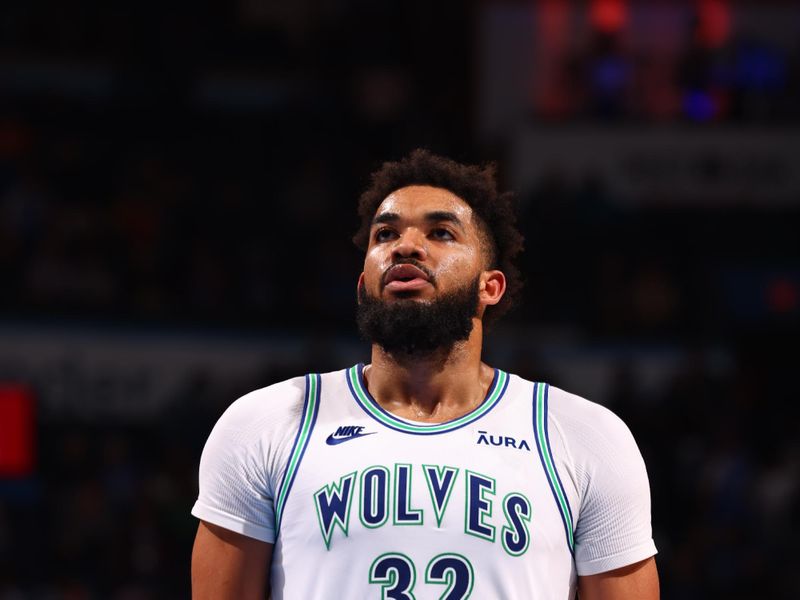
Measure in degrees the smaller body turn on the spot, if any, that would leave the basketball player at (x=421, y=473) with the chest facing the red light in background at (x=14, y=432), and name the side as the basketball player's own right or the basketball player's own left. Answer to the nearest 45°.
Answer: approximately 135° to the basketball player's own right

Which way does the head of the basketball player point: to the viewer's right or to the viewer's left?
to the viewer's left

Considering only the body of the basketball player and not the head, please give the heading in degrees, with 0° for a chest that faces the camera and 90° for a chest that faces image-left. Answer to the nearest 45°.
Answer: approximately 0°
